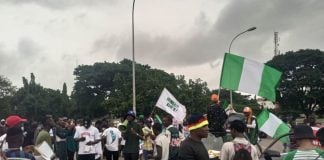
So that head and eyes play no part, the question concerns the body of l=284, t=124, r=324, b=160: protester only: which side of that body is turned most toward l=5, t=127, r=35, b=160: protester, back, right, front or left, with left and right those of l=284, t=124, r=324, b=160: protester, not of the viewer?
left

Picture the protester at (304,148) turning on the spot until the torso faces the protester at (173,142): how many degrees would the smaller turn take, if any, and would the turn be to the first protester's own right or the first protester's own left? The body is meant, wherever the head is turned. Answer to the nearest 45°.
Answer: approximately 45° to the first protester's own left

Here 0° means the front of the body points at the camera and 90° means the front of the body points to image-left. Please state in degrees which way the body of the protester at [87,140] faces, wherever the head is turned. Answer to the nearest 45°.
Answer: approximately 0°

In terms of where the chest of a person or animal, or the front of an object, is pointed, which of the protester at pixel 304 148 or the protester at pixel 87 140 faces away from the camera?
the protester at pixel 304 148

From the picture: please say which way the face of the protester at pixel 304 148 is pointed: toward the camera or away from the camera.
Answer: away from the camera

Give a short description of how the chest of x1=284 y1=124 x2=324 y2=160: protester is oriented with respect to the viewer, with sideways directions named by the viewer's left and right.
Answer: facing away from the viewer

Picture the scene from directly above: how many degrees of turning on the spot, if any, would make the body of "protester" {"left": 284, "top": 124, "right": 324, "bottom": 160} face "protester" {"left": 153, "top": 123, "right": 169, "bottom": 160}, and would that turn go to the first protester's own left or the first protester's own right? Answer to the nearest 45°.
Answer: approximately 45° to the first protester's own left
